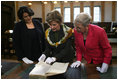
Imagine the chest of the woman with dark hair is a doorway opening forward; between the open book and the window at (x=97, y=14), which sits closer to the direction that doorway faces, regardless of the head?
the open book

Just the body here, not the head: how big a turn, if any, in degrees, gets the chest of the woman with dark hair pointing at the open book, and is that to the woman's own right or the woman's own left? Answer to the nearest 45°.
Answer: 0° — they already face it

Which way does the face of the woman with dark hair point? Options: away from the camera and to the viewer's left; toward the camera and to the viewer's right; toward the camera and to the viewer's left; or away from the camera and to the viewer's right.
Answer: toward the camera and to the viewer's right

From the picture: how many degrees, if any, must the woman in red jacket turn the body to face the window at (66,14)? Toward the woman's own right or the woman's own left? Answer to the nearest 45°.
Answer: approximately 135° to the woman's own right

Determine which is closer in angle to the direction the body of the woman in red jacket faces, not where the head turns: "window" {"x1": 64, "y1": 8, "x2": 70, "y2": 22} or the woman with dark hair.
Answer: the woman with dark hair

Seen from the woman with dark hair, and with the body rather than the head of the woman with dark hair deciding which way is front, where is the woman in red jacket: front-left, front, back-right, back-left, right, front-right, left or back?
front-left
